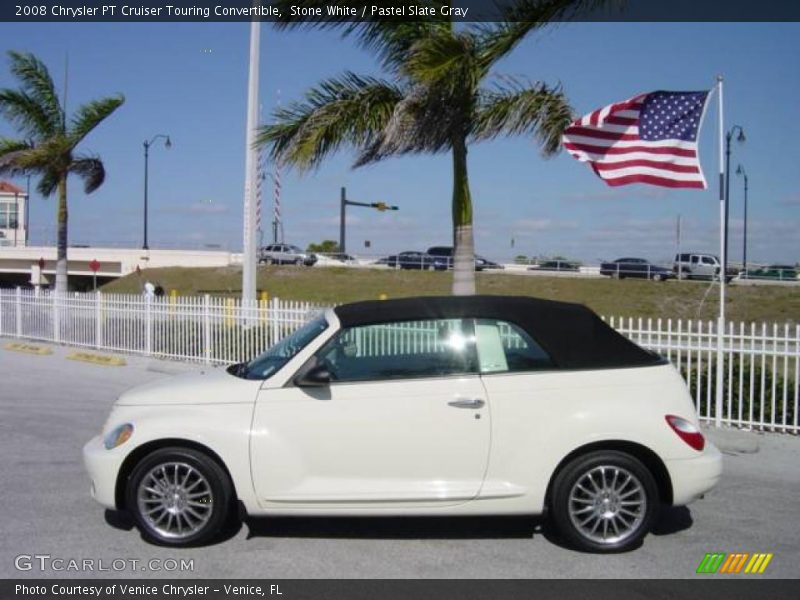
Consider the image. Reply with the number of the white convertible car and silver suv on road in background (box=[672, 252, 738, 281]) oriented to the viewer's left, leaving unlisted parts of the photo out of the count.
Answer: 1

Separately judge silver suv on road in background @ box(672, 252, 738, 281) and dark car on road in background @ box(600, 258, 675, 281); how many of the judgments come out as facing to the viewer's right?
2

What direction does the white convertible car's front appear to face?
to the viewer's left

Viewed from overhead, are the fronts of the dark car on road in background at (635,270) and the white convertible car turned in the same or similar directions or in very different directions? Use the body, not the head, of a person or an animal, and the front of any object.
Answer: very different directions

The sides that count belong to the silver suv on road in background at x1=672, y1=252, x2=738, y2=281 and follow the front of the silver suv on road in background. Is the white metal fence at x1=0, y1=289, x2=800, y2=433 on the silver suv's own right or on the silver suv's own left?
on the silver suv's own right

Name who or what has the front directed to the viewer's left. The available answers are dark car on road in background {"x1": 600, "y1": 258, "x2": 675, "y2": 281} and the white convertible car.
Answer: the white convertible car

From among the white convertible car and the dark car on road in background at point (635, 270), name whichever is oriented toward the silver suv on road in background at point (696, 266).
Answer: the dark car on road in background at point (635, 270)

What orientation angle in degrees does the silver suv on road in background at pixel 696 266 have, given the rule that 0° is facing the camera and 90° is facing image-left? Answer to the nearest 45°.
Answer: approximately 270°

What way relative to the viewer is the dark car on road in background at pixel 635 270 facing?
to the viewer's right

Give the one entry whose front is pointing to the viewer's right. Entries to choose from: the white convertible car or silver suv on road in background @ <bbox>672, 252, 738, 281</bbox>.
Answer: the silver suv on road in background
